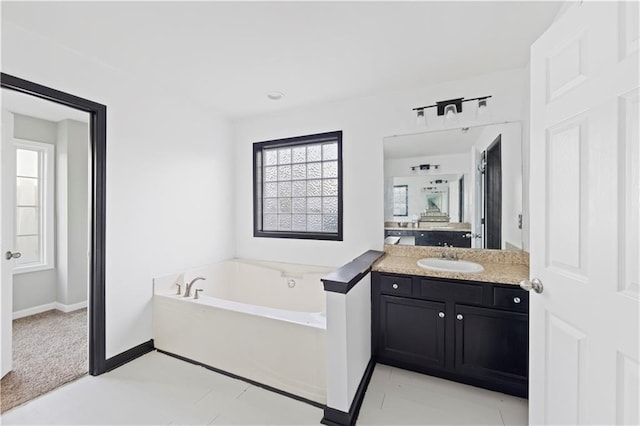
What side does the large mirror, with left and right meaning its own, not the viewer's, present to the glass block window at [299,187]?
right

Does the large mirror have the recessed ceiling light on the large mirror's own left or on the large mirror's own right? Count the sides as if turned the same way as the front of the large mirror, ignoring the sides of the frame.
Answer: on the large mirror's own right

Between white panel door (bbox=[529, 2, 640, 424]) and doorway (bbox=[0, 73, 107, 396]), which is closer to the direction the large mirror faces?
the white panel door

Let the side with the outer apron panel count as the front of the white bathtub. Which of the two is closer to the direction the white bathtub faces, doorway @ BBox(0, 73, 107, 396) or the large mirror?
the doorway

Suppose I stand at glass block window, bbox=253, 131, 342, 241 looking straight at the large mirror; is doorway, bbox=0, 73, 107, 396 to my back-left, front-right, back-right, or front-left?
back-right

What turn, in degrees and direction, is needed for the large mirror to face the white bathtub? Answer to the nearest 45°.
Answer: approximately 45° to its right

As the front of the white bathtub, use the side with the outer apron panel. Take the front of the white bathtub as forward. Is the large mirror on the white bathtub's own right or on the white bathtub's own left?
on the white bathtub's own left

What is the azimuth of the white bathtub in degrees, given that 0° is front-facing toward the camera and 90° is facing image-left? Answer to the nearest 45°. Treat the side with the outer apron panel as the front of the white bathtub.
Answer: approximately 45°
